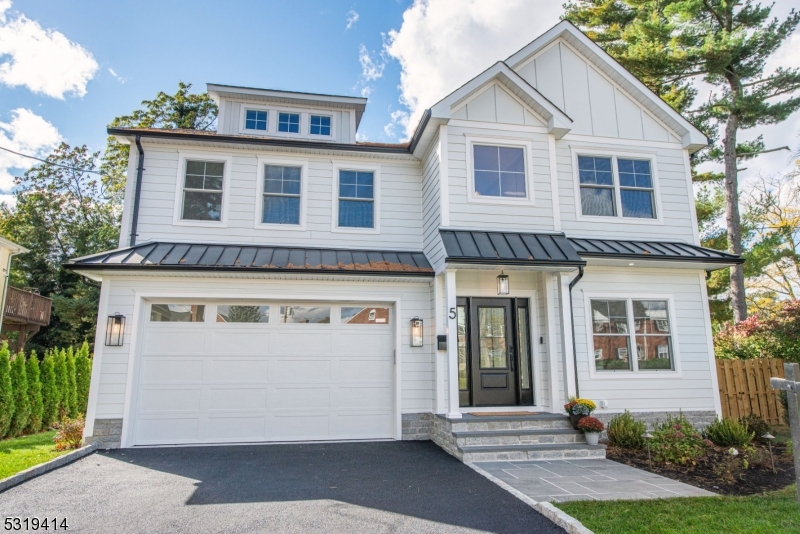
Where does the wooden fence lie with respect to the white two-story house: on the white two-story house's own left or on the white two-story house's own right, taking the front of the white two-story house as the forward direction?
on the white two-story house's own left

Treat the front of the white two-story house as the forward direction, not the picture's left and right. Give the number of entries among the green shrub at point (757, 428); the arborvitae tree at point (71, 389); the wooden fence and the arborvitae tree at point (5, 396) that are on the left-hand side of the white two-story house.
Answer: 2

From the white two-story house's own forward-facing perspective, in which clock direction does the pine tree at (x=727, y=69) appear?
The pine tree is roughly at 8 o'clock from the white two-story house.

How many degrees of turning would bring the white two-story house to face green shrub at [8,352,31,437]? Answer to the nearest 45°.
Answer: approximately 90° to its right

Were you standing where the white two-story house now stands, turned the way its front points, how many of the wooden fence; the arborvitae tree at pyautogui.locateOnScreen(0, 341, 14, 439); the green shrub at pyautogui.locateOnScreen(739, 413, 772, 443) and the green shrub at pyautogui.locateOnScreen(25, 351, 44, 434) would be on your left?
2

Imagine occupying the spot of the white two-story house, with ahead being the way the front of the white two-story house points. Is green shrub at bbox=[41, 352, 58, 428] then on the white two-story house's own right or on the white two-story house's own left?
on the white two-story house's own right

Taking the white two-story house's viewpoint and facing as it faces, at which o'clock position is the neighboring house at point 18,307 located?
The neighboring house is roughly at 4 o'clock from the white two-story house.

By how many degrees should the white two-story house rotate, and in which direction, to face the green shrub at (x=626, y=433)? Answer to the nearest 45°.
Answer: approximately 90° to its left

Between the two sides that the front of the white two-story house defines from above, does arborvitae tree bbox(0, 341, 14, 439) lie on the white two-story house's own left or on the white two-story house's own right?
on the white two-story house's own right

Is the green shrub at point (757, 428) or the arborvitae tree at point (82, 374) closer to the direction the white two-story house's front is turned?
the green shrub

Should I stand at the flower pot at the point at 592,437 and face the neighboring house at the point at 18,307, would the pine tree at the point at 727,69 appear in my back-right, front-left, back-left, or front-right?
back-right

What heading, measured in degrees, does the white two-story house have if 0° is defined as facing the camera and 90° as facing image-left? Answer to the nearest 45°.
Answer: approximately 0°
